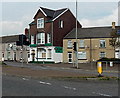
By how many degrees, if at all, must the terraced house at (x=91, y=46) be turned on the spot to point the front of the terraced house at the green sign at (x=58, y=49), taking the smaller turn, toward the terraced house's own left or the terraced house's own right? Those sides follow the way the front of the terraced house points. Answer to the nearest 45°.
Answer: approximately 90° to the terraced house's own right

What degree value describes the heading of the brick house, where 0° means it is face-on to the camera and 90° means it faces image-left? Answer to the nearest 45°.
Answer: approximately 45°

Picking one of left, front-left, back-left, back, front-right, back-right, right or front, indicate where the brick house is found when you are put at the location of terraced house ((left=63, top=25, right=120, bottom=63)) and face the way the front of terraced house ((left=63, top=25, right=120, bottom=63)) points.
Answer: right

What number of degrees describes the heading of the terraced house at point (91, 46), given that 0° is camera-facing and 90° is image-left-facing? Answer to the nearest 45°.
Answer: approximately 0°

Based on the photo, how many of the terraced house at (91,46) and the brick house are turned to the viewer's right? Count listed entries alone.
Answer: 0
